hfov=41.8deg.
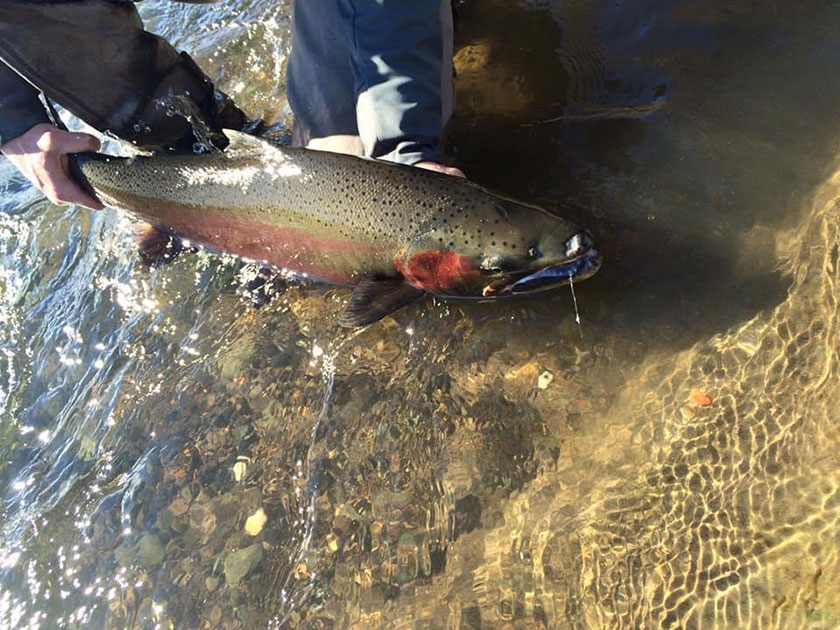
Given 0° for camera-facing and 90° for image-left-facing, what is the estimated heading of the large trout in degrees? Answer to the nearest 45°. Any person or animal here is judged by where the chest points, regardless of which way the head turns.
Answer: approximately 270°

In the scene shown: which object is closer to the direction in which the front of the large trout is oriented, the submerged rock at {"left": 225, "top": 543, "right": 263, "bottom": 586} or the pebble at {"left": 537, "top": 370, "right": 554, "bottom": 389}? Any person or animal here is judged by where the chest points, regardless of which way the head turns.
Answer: the pebble

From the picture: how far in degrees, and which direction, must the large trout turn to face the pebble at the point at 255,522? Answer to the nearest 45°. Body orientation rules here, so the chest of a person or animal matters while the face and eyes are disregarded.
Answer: approximately 135° to its right

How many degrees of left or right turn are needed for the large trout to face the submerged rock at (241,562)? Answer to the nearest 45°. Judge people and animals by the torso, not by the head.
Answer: approximately 135° to its right

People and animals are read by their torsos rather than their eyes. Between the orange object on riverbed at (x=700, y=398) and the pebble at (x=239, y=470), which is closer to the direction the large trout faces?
the orange object on riverbed

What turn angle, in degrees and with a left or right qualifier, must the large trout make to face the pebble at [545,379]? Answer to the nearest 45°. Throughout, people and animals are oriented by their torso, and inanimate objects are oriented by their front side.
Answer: approximately 45° to its right

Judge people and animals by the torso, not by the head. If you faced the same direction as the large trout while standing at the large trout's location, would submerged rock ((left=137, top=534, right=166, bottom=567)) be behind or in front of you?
behind

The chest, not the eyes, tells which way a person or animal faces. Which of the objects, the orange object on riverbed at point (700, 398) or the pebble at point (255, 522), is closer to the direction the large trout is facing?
the orange object on riverbed

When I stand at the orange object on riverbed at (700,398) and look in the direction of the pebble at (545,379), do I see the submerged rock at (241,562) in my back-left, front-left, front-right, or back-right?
front-left
